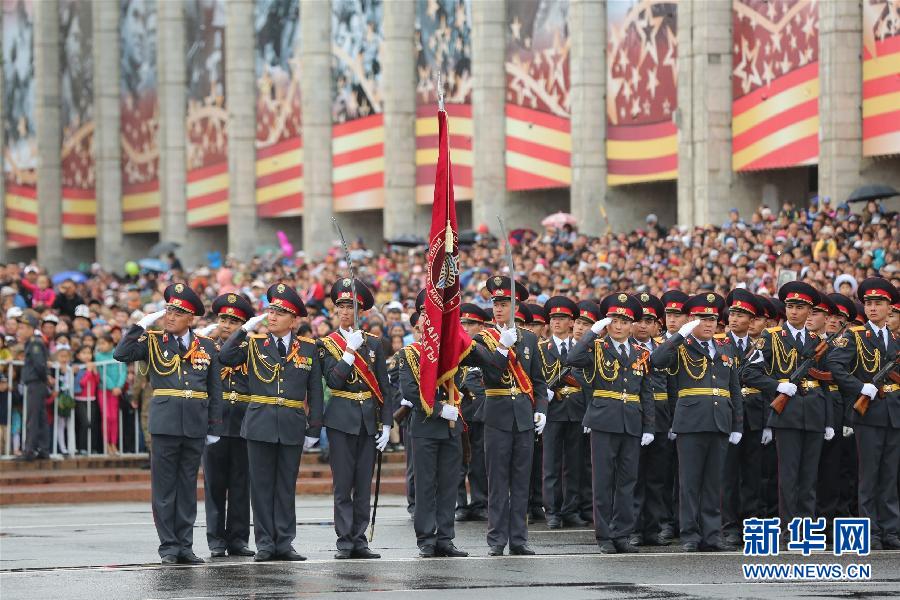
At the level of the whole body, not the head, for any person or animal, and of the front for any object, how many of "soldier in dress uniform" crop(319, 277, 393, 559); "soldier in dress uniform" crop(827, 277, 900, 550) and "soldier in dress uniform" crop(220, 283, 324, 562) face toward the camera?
3

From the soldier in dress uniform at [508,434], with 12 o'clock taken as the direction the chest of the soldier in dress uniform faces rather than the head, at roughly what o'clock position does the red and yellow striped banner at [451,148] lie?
The red and yellow striped banner is roughly at 6 o'clock from the soldier in dress uniform.

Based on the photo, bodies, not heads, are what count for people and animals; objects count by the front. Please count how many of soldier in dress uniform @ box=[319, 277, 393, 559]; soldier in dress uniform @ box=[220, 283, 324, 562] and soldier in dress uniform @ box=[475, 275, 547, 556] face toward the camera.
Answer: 3

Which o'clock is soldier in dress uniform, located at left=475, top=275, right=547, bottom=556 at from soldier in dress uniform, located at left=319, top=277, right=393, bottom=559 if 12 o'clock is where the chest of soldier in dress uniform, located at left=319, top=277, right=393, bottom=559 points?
soldier in dress uniform, located at left=475, top=275, right=547, bottom=556 is roughly at 9 o'clock from soldier in dress uniform, located at left=319, top=277, right=393, bottom=559.

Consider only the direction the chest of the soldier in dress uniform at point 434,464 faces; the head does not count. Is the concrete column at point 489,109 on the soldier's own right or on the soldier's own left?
on the soldier's own left

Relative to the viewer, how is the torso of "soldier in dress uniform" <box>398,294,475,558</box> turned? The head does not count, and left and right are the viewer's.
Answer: facing the viewer and to the right of the viewer

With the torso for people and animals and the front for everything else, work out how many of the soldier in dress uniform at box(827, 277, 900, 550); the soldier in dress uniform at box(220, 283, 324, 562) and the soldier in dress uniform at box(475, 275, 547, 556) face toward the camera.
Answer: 3

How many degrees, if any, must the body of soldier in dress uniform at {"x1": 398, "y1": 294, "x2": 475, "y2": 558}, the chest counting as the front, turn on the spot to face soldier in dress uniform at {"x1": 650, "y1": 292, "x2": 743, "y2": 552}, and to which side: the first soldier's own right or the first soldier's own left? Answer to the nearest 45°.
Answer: approximately 45° to the first soldier's own left

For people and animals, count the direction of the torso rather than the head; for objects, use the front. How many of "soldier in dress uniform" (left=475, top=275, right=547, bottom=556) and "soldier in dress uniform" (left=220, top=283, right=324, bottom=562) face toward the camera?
2

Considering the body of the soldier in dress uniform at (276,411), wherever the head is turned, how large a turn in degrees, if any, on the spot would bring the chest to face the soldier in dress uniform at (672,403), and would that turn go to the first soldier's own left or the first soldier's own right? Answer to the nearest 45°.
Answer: approximately 90° to the first soldier's own left

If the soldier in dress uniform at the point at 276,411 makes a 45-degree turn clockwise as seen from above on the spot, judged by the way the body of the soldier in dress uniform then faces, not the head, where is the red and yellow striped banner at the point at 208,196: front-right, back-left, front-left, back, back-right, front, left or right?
back-right

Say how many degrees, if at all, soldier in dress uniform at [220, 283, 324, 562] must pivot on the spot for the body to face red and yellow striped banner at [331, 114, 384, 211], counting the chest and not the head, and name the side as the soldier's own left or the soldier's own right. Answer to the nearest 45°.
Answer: approximately 180°

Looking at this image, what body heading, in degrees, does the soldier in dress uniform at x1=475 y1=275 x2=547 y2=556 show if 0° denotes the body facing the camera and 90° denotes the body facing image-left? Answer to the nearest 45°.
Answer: approximately 0°
